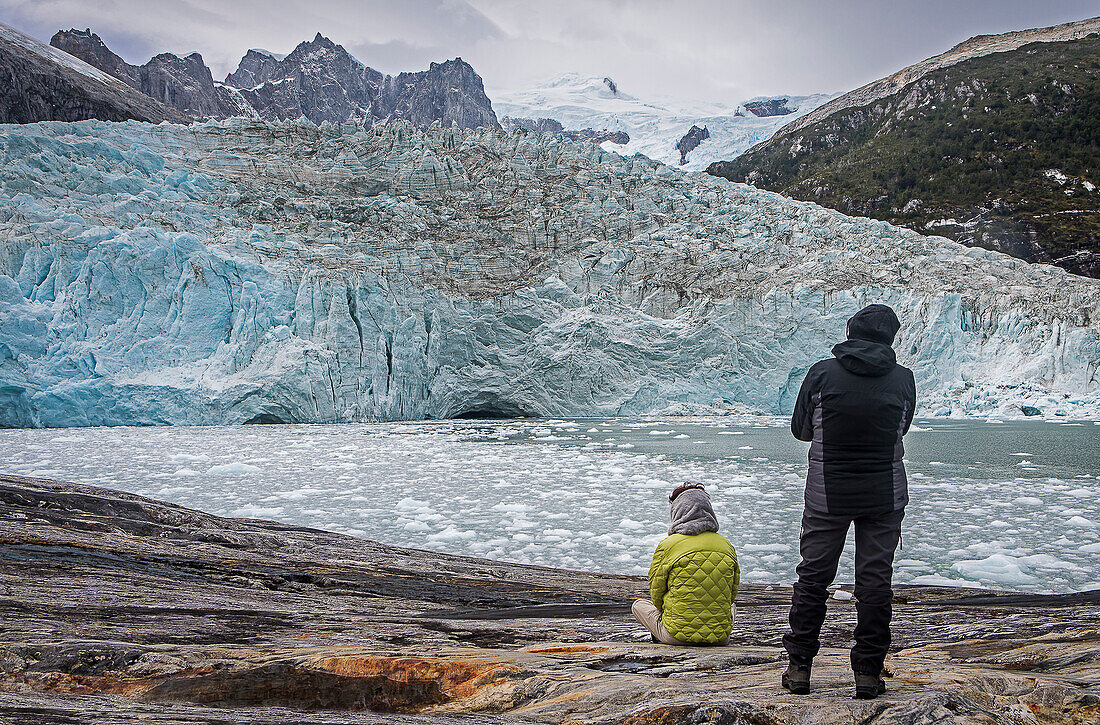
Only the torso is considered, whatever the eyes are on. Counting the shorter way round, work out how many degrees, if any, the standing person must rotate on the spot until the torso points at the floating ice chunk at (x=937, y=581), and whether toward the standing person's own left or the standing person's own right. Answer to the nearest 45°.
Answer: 0° — they already face it

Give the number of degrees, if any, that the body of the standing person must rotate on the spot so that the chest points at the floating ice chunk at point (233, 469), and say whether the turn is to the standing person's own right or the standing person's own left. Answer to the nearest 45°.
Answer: approximately 45° to the standing person's own left

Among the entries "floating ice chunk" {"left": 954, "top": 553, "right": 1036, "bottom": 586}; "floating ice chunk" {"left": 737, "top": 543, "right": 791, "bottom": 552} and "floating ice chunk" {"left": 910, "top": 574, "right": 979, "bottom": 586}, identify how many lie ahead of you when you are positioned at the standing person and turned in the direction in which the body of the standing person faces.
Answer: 3

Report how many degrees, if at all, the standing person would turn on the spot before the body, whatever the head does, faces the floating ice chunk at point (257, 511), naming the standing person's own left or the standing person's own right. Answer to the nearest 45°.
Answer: approximately 45° to the standing person's own left

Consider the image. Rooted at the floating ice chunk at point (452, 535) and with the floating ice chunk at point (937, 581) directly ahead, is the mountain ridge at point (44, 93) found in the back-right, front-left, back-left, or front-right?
back-left

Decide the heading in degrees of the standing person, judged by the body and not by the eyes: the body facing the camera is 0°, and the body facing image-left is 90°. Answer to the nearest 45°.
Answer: approximately 180°

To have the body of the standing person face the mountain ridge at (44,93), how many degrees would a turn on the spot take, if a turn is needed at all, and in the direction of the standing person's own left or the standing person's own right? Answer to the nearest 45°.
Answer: approximately 45° to the standing person's own left

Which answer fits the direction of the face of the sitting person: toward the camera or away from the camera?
away from the camera

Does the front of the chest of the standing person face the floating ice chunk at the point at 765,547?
yes
